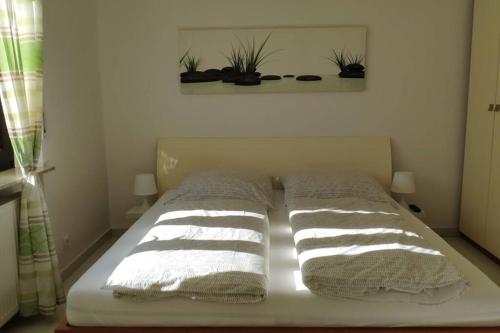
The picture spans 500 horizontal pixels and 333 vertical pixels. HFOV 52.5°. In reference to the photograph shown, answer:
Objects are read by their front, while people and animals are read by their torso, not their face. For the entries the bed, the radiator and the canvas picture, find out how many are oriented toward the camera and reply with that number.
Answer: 2

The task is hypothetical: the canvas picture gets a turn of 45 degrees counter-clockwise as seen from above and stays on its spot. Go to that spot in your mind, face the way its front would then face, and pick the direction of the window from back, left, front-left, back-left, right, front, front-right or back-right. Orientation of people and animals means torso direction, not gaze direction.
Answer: right

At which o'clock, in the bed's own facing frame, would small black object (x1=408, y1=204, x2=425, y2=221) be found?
The small black object is roughly at 7 o'clock from the bed.

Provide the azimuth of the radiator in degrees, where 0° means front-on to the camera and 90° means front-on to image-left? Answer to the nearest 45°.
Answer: approximately 270°

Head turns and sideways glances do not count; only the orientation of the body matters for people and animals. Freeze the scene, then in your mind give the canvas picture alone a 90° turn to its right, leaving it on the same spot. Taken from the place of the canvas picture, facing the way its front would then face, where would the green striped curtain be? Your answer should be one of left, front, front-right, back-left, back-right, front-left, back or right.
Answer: front-left

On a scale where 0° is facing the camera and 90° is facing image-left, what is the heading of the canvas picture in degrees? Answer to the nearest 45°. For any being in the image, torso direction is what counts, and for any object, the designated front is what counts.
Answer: approximately 0°

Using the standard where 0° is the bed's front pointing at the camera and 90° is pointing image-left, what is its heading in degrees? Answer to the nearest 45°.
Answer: approximately 0°

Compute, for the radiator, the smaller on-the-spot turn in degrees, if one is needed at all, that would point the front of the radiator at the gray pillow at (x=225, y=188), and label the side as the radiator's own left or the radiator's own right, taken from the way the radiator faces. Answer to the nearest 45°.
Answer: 0° — it already faces it

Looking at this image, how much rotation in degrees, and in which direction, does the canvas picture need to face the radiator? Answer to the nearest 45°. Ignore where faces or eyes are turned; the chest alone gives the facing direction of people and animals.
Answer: approximately 45° to its right

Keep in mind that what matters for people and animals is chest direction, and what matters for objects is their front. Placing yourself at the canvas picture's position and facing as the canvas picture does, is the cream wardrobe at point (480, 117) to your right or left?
on your left

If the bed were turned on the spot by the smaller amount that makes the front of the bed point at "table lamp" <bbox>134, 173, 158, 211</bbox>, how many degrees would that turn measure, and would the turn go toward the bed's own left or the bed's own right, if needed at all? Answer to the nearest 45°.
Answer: approximately 135° to the bed's own right
